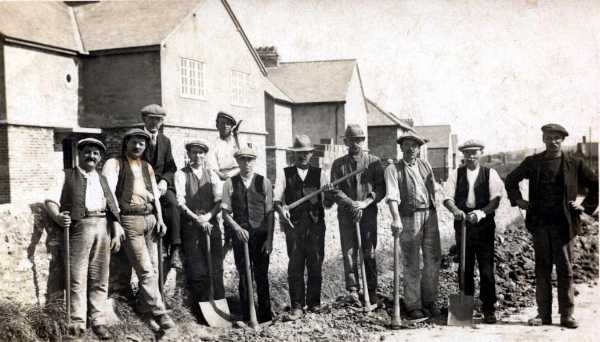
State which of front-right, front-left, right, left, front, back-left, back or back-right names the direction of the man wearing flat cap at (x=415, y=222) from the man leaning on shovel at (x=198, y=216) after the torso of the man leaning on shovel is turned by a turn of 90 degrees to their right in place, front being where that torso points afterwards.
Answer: back

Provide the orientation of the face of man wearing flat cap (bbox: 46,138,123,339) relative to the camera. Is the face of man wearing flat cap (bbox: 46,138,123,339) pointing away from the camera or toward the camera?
toward the camera

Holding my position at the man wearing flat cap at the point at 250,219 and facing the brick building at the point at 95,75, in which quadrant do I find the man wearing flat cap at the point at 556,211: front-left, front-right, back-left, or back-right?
back-right

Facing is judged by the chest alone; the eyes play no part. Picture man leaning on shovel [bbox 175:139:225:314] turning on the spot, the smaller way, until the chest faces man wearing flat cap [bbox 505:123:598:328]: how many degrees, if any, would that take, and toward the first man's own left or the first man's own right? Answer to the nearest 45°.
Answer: approximately 90° to the first man's own left

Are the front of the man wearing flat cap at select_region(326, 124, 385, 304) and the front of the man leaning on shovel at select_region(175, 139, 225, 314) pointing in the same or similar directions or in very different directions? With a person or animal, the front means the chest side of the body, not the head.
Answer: same or similar directions

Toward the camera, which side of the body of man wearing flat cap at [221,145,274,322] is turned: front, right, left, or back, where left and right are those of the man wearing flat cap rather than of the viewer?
front

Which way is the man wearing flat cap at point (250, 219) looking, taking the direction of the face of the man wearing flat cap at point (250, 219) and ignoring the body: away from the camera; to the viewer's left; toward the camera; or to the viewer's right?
toward the camera

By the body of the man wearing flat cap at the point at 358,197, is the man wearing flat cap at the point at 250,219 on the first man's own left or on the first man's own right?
on the first man's own right

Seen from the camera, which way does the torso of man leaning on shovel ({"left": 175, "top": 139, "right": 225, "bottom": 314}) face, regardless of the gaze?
toward the camera

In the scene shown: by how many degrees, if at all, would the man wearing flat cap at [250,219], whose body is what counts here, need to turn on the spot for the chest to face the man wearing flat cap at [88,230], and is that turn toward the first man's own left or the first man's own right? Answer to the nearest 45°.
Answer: approximately 45° to the first man's own right

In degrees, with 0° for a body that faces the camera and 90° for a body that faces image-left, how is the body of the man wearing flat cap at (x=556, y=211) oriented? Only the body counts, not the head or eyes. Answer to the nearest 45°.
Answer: approximately 0°

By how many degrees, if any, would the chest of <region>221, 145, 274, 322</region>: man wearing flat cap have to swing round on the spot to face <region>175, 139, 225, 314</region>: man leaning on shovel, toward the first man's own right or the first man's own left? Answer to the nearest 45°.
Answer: approximately 90° to the first man's own right

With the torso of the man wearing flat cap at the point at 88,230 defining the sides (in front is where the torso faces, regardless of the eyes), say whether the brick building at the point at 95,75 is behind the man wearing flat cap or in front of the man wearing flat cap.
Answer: behind

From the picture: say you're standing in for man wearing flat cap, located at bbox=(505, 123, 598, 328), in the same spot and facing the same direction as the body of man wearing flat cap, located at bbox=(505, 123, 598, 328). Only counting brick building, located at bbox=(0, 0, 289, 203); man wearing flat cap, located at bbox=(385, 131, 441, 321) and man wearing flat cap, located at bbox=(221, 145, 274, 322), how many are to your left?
0

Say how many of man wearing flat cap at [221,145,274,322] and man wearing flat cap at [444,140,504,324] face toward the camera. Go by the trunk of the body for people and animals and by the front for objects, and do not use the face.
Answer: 2

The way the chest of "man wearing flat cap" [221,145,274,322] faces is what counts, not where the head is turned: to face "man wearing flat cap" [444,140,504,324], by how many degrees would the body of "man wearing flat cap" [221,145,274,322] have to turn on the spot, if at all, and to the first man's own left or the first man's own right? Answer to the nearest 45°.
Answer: approximately 90° to the first man's own left

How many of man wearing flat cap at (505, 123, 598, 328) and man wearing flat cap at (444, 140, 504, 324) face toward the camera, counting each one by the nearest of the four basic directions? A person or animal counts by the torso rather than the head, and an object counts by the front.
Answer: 2

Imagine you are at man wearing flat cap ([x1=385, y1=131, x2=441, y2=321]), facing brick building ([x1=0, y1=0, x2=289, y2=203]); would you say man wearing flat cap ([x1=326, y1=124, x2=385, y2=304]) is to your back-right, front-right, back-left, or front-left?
front-left
